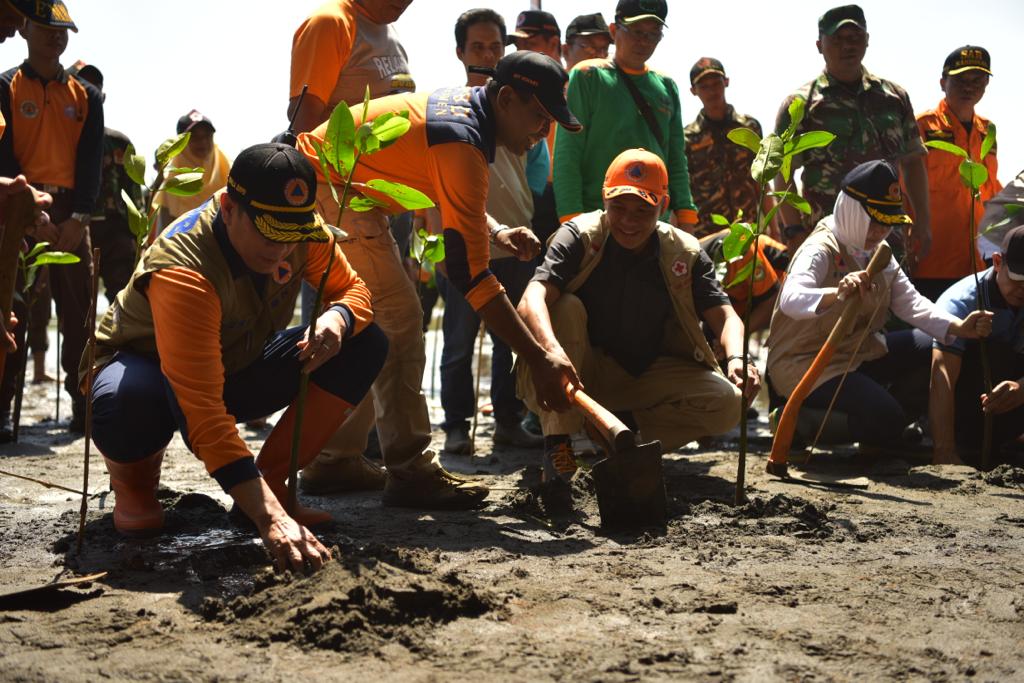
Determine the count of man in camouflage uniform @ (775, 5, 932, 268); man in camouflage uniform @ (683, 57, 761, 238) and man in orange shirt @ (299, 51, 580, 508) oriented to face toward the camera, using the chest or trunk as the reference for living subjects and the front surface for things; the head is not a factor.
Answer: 2

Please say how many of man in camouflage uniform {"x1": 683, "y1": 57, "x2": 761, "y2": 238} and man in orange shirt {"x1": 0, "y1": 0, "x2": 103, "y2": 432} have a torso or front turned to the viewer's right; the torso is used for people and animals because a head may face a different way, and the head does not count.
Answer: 0

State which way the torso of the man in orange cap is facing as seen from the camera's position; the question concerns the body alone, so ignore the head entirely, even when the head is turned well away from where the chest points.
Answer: toward the camera

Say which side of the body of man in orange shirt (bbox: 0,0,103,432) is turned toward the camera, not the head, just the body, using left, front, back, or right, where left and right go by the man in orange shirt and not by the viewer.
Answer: front

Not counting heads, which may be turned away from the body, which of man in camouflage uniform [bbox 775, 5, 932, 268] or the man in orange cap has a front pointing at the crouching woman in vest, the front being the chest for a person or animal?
the man in camouflage uniform

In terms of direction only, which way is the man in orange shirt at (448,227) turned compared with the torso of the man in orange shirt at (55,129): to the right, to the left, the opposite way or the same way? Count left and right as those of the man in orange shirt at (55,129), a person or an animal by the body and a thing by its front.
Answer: to the left

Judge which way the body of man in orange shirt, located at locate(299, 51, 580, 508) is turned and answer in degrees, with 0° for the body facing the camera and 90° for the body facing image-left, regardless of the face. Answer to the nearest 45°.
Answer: approximately 270°

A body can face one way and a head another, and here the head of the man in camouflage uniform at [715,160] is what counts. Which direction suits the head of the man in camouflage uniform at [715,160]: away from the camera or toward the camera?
toward the camera

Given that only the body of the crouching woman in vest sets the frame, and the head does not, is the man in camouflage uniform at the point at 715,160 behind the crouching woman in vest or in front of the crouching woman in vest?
behind

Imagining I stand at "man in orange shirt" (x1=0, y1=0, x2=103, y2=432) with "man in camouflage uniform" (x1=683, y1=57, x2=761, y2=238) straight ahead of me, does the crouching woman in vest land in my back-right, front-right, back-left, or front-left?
front-right

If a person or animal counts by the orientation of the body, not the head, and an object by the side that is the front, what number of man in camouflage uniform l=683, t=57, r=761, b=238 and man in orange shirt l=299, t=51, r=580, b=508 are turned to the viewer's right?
1

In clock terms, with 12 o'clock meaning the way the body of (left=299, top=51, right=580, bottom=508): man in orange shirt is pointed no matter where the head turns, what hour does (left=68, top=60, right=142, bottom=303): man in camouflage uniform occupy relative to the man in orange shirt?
The man in camouflage uniform is roughly at 8 o'clock from the man in orange shirt.

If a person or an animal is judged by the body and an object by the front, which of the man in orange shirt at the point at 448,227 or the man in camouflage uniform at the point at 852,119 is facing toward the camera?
the man in camouflage uniform

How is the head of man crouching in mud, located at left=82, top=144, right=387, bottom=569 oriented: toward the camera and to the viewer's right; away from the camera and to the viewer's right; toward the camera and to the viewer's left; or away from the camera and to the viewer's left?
toward the camera and to the viewer's right

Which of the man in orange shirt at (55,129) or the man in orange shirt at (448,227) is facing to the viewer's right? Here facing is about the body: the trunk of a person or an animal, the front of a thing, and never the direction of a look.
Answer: the man in orange shirt at (448,227)
